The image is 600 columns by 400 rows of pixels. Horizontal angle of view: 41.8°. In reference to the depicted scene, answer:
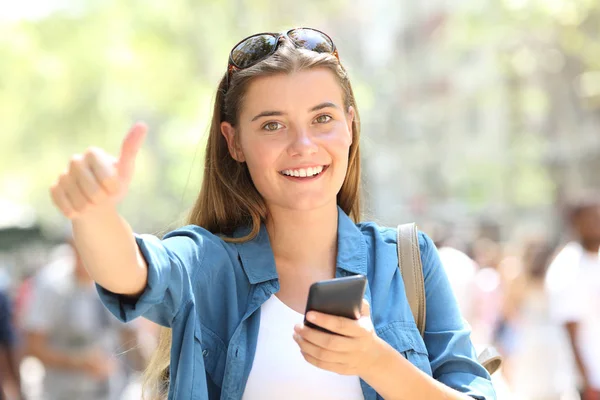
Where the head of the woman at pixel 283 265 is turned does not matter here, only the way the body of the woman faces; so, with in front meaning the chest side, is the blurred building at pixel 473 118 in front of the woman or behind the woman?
behind

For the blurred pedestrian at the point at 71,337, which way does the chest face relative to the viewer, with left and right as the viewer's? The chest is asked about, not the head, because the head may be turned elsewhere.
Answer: facing the viewer and to the right of the viewer

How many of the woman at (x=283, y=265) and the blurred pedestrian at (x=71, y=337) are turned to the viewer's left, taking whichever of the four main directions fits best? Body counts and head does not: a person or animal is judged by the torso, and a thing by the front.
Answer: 0

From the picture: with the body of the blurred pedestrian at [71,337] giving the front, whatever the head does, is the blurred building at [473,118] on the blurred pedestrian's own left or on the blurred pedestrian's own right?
on the blurred pedestrian's own left

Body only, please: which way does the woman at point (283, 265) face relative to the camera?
toward the camera

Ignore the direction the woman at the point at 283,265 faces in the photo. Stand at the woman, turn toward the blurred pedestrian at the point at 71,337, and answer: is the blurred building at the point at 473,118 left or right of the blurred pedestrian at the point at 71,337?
right

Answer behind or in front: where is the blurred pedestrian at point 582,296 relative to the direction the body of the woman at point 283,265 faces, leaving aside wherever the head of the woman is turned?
behind
